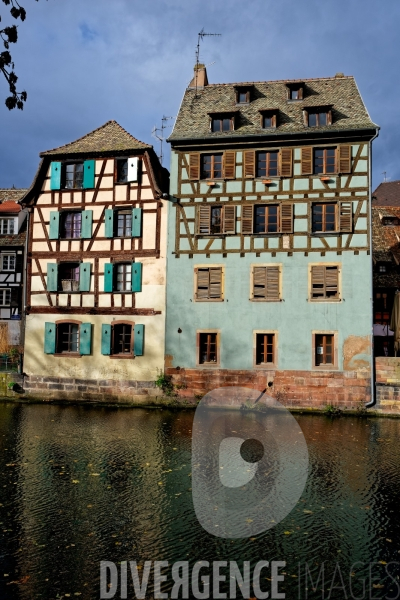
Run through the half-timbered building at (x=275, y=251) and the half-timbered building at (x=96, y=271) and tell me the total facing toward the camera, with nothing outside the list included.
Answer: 2

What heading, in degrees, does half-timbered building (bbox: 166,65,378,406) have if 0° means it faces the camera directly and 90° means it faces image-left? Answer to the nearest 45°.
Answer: approximately 0°

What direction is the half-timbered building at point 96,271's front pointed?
toward the camera

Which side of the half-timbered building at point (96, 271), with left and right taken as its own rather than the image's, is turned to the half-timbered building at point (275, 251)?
left

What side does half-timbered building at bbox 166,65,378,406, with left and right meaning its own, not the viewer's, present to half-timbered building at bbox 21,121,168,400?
right

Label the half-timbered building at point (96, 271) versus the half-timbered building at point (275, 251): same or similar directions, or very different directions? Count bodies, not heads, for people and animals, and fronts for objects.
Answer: same or similar directions
